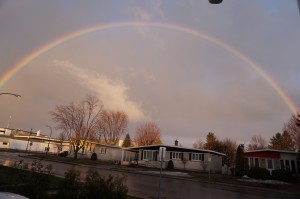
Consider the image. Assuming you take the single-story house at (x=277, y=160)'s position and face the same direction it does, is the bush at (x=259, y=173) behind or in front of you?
in front

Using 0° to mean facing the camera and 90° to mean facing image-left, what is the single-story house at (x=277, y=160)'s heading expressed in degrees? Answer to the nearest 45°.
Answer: approximately 0°

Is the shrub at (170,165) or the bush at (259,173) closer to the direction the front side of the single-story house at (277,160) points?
the bush

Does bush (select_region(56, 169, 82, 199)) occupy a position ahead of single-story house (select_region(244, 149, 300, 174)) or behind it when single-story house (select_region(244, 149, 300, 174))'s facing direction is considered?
ahead

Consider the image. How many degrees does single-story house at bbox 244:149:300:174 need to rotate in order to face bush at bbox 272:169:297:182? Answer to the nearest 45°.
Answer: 0° — it already faces it

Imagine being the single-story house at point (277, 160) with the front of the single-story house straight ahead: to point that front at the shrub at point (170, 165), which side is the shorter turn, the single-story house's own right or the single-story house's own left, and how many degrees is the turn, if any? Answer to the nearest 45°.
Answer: approximately 90° to the single-story house's own right

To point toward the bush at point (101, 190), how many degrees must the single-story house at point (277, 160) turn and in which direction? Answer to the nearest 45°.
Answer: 0° — it already faces it

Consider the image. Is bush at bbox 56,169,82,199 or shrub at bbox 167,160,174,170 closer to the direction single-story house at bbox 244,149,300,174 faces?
the bush
